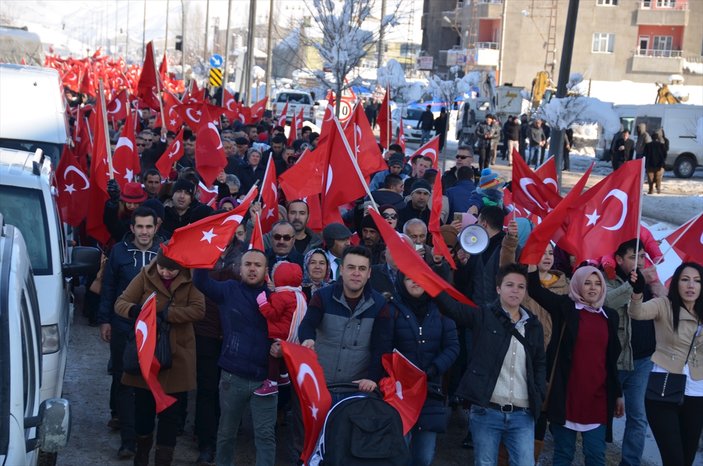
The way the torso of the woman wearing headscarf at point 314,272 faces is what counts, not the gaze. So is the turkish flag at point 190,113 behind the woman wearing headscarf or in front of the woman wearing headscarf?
behind

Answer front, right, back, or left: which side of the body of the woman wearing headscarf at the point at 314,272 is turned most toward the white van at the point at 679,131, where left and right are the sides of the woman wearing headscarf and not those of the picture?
back

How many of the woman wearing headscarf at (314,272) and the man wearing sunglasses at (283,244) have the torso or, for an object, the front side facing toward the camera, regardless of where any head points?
2

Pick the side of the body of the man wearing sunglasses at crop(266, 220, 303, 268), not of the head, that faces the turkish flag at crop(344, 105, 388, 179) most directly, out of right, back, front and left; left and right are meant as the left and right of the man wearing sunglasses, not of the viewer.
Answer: back

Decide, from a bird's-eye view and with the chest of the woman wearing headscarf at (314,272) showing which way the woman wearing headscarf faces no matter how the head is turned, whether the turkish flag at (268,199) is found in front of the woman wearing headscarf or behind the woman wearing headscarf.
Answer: behind

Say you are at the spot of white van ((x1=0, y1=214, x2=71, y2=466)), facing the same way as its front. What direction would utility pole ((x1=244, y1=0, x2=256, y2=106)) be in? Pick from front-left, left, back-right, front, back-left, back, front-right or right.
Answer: back

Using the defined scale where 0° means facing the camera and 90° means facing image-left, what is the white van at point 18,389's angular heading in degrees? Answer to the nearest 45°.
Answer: approximately 0°

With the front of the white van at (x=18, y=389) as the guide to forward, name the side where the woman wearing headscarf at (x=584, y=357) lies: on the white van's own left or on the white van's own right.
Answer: on the white van's own left
